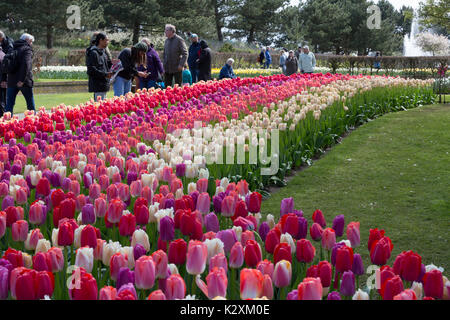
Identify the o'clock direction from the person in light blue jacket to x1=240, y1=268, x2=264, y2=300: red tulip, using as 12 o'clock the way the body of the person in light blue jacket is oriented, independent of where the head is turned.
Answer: The red tulip is roughly at 12 o'clock from the person in light blue jacket.

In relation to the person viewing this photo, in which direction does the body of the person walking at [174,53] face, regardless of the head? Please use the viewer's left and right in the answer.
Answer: facing the viewer and to the left of the viewer

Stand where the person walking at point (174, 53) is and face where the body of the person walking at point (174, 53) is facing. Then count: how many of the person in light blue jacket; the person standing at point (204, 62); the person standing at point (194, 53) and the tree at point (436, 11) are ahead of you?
0

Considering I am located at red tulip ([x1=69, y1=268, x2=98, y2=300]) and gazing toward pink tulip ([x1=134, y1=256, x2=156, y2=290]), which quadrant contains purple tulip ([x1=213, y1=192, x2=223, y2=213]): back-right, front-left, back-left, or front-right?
front-left

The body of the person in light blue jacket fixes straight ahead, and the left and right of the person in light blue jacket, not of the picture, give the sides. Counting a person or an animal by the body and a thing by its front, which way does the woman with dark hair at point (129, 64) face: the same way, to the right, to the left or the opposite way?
to the left

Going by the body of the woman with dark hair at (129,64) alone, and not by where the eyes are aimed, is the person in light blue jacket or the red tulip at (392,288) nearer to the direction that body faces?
the person in light blue jacket

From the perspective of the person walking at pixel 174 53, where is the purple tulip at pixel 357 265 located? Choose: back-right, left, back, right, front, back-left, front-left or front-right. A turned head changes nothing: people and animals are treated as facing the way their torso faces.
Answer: front-left

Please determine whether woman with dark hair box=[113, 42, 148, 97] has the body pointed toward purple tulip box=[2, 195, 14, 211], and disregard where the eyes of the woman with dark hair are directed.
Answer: no

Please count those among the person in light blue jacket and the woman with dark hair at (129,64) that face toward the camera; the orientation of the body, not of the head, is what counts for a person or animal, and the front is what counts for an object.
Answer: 1

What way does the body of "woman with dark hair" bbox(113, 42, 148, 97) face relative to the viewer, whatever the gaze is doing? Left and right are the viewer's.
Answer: facing to the right of the viewer

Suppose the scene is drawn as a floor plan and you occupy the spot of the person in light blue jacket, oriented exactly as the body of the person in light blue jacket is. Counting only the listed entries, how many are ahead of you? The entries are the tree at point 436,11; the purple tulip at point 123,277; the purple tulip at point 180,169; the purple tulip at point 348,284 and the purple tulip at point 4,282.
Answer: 4

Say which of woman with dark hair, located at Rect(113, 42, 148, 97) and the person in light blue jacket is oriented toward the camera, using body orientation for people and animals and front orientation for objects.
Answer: the person in light blue jacket

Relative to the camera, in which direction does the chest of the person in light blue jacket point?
toward the camera

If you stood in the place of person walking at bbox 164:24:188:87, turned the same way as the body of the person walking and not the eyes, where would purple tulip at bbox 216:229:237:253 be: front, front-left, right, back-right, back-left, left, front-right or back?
front-left
